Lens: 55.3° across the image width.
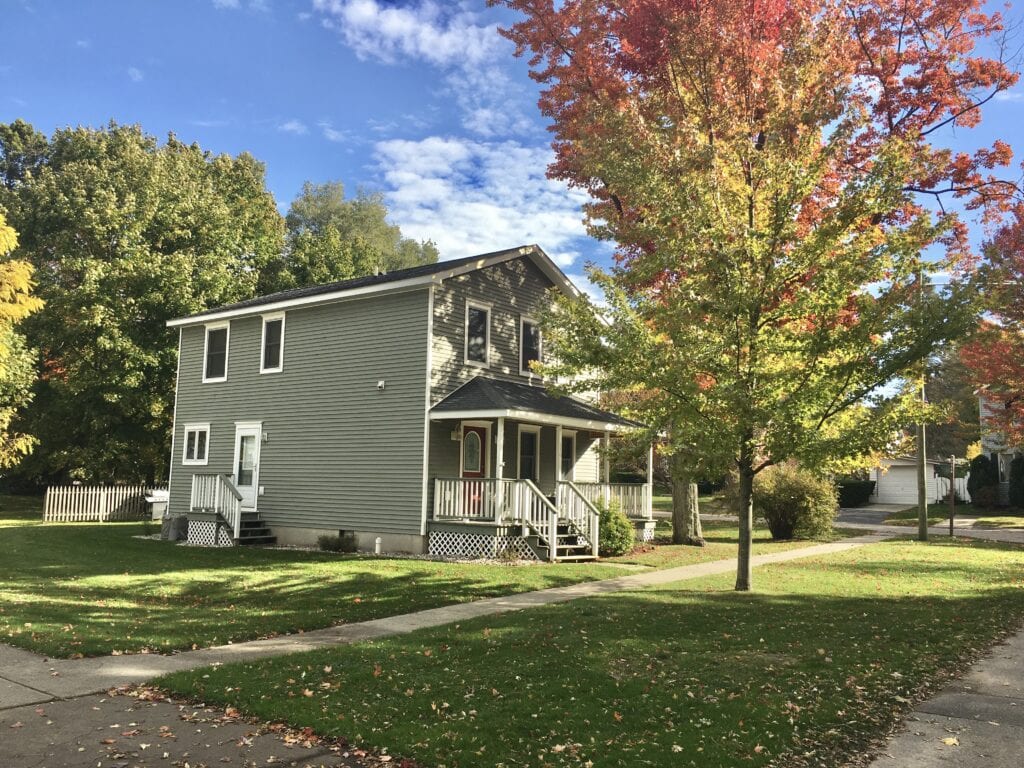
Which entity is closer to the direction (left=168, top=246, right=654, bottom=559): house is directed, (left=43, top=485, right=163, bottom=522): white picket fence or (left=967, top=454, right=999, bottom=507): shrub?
the shrub

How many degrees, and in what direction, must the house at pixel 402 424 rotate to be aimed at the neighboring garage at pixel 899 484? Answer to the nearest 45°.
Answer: approximately 90° to its left

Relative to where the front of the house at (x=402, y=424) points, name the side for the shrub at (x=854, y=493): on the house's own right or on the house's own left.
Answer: on the house's own left

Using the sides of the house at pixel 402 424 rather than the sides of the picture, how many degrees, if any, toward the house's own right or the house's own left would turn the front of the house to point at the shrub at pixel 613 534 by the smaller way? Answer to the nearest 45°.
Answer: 0° — it already faces it

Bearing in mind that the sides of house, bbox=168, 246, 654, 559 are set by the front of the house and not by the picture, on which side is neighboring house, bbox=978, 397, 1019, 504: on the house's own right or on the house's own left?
on the house's own left

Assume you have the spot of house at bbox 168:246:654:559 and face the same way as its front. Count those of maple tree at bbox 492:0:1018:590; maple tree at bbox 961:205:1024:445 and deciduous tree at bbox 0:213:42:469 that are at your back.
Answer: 1

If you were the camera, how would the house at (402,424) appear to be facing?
facing the viewer and to the right of the viewer

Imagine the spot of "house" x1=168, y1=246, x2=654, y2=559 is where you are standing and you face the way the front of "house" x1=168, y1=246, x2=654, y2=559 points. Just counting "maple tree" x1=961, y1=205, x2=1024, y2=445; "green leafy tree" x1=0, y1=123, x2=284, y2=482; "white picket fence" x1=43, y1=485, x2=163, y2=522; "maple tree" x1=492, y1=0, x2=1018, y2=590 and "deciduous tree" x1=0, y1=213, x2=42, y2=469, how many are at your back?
3

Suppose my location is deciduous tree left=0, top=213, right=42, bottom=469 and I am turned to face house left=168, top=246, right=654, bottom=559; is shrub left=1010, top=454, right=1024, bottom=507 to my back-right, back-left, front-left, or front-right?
front-left

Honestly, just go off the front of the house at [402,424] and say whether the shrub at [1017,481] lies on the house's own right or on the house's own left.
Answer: on the house's own left

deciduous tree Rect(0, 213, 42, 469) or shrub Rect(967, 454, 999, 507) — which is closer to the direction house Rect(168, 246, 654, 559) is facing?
the shrub

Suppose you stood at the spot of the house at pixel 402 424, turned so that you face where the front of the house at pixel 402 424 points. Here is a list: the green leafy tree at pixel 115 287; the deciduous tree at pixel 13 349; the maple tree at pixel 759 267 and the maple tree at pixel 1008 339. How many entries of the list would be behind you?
2

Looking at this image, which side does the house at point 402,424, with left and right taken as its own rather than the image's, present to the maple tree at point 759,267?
front

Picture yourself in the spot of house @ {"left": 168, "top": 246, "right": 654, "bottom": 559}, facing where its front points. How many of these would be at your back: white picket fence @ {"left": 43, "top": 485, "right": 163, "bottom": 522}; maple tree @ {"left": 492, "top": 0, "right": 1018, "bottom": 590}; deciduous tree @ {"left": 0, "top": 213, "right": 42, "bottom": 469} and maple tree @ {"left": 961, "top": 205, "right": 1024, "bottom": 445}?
2

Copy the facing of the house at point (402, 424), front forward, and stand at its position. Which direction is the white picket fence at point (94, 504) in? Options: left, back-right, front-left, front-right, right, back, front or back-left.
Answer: back
